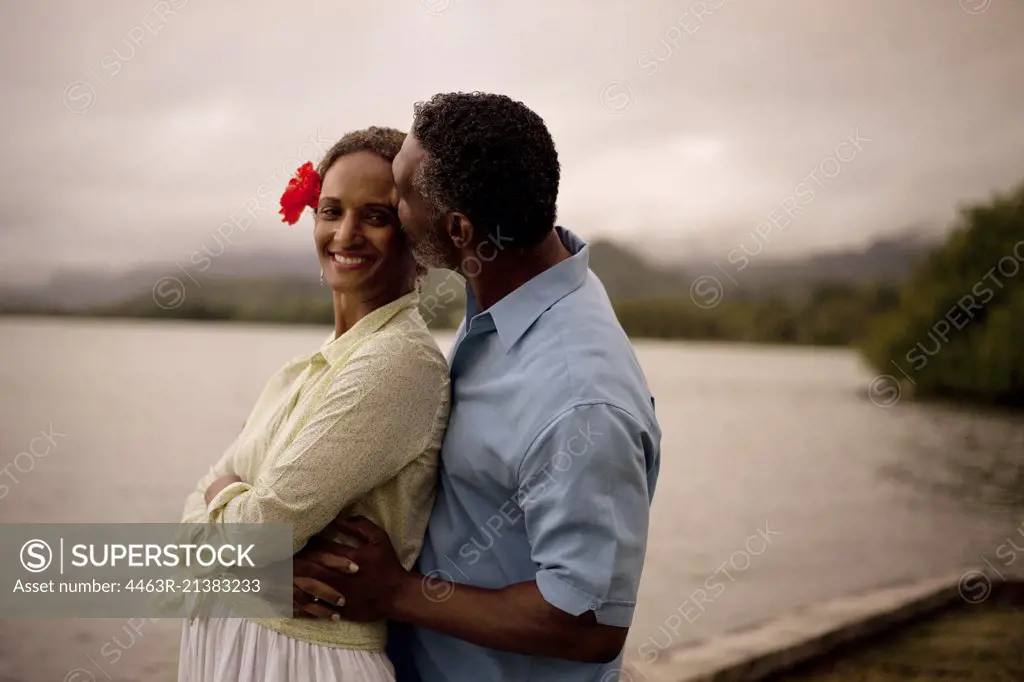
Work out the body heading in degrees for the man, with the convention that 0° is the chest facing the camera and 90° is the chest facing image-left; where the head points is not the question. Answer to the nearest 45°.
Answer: approximately 90°
